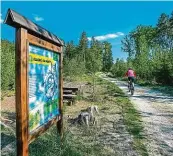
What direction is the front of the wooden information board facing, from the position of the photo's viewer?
facing the viewer and to the right of the viewer

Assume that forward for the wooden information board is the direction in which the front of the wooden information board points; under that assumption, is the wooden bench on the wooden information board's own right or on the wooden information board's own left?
on the wooden information board's own left
